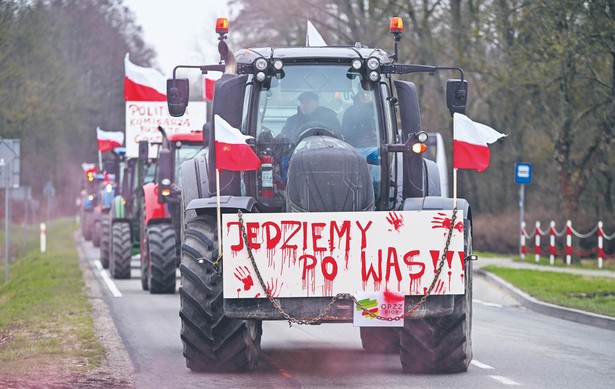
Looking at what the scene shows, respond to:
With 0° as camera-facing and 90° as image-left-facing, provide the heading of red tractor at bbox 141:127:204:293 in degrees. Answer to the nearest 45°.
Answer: approximately 0°

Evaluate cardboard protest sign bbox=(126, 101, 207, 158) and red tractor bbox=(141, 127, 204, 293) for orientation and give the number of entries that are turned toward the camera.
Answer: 2

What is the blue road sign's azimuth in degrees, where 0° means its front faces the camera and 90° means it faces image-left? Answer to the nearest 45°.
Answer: approximately 0°
